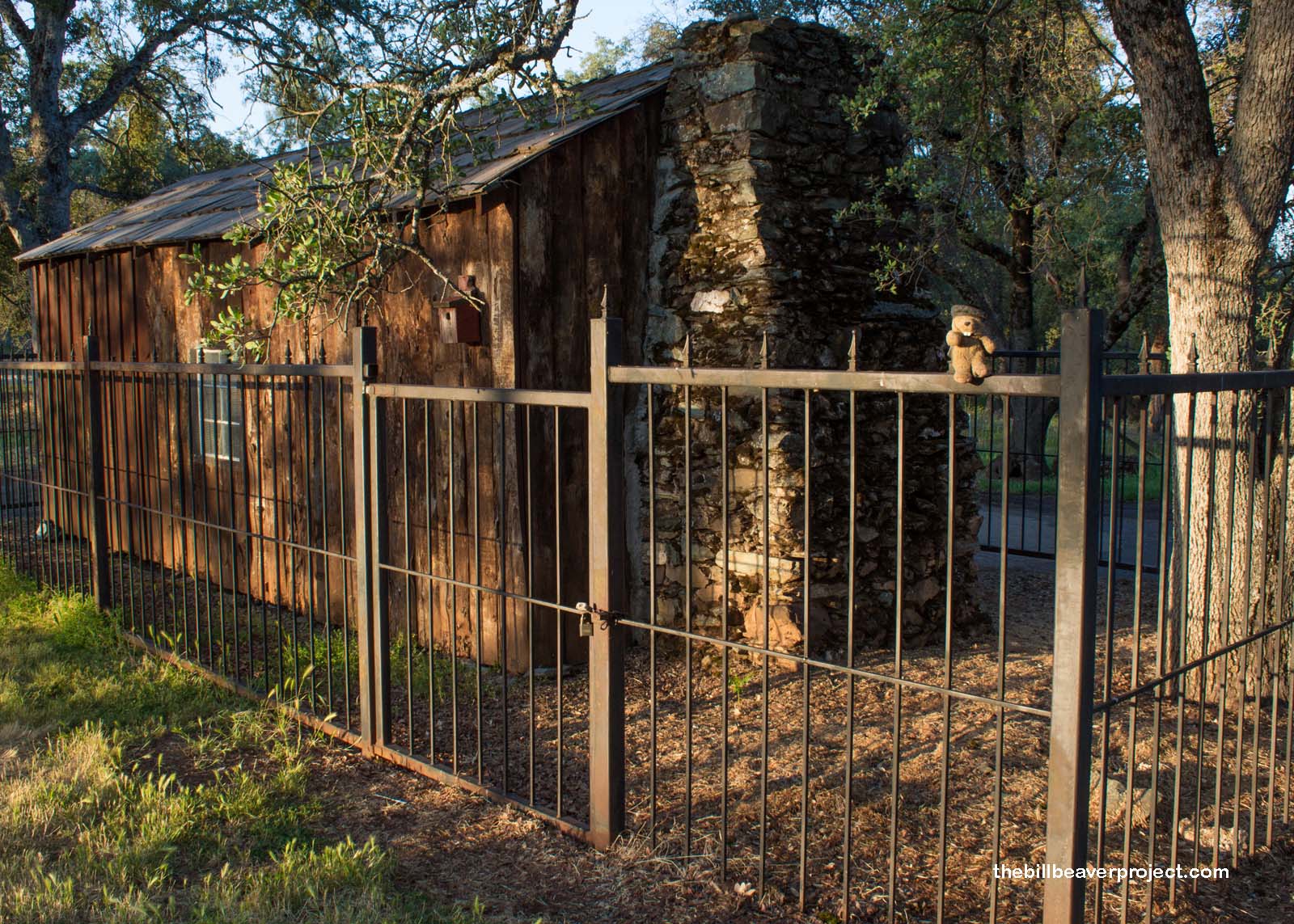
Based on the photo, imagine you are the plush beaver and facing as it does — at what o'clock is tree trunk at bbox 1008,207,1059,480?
The tree trunk is roughly at 6 o'clock from the plush beaver.

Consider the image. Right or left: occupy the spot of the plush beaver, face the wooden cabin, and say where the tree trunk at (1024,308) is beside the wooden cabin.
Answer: right

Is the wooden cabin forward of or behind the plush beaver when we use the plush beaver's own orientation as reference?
behind

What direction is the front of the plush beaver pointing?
toward the camera
